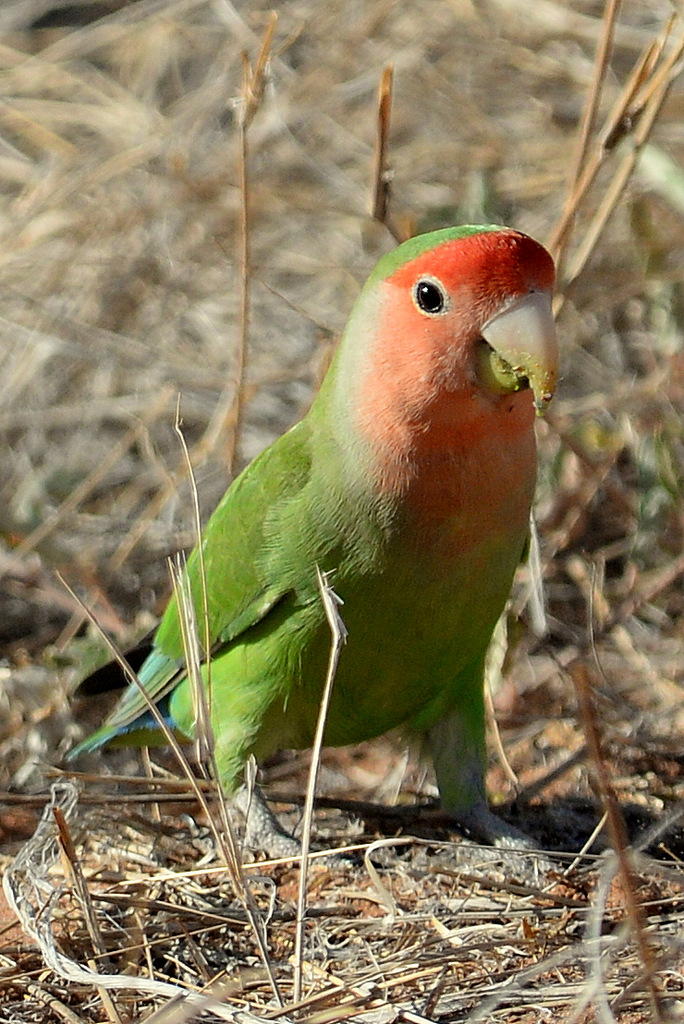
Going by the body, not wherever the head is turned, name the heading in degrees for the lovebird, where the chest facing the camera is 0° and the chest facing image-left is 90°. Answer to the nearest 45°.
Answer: approximately 315°

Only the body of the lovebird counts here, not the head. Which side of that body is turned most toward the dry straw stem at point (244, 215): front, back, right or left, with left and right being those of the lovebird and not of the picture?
back

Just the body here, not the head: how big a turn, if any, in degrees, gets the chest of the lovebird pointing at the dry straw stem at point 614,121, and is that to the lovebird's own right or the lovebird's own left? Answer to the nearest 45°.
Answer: approximately 135° to the lovebird's own left
